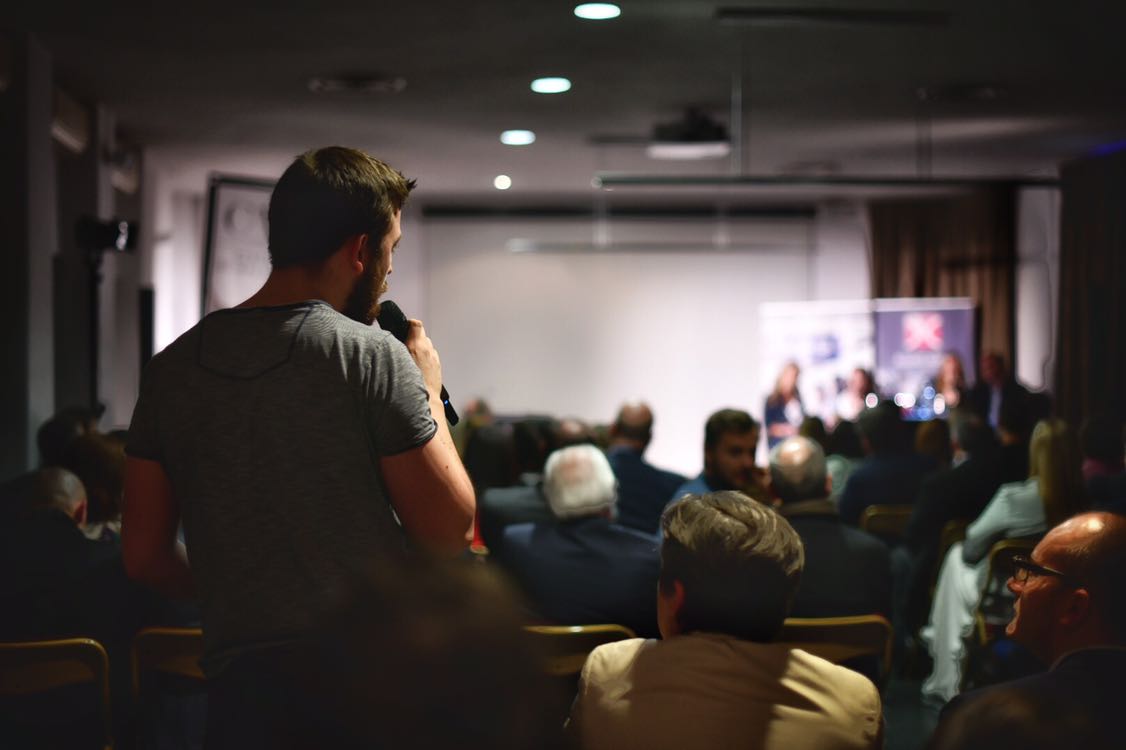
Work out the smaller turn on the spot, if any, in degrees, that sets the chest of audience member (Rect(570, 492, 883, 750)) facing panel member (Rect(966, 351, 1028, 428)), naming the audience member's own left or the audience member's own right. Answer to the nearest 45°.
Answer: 0° — they already face them

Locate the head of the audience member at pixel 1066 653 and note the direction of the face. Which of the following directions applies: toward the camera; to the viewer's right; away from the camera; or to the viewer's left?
to the viewer's left

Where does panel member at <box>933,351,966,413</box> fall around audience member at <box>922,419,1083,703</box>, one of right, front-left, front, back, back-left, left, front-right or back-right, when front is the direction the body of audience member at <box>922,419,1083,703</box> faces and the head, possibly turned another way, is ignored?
front-right

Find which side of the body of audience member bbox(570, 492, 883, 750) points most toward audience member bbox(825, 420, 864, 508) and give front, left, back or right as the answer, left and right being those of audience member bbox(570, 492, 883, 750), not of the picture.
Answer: front

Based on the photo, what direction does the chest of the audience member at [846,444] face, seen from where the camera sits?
away from the camera

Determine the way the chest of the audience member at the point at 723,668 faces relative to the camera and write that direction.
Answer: away from the camera

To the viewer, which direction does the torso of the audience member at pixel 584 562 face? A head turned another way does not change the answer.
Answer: away from the camera

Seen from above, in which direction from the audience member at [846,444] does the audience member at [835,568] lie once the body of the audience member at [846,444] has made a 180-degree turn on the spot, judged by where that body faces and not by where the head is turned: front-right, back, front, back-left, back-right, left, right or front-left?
front

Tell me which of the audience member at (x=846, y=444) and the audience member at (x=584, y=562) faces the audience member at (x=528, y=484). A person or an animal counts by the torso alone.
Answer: the audience member at (x=584, y=562)

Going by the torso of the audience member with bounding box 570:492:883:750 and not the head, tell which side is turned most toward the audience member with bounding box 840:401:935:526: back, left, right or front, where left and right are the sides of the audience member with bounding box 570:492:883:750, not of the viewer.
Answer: front

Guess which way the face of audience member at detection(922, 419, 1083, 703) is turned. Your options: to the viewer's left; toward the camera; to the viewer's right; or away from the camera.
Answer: away from the camera

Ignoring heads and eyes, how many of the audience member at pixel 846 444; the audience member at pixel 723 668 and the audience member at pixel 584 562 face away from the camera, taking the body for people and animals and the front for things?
3

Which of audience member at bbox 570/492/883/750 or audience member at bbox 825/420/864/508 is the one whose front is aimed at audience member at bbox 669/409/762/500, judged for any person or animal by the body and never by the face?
audience member at bbox 570/492/883/750

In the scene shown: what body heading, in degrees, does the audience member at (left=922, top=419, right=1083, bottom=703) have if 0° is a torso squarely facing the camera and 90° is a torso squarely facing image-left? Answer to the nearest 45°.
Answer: approximately 135°

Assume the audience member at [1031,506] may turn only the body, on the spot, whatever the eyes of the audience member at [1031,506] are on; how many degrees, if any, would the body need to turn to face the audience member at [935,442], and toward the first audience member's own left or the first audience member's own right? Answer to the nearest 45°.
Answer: approximately 45° to the first audience member's own right

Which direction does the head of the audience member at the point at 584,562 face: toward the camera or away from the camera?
away from the camera

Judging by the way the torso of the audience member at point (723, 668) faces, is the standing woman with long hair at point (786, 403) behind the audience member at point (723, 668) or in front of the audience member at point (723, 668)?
in front
